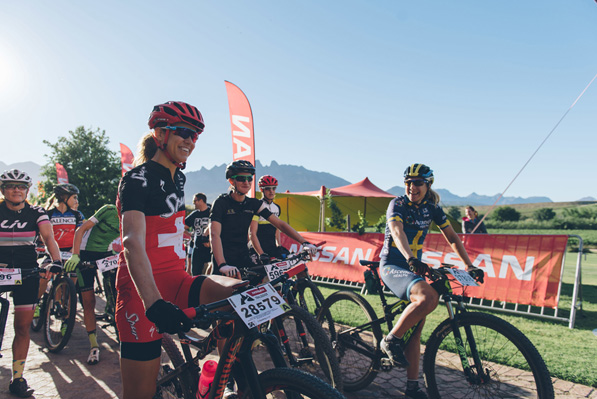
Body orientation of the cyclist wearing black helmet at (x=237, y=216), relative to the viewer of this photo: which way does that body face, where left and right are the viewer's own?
facing the viewer and to the right of the viewer

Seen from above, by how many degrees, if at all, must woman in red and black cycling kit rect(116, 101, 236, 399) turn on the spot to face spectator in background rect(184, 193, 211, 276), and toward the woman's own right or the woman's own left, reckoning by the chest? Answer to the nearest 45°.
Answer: approximately 135° to the woman's own left

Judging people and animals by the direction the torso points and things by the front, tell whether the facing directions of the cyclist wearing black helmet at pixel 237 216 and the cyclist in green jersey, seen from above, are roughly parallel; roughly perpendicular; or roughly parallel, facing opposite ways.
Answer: roughly parallel

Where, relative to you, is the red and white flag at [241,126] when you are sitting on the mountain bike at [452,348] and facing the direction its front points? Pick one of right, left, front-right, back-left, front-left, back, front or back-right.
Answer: back

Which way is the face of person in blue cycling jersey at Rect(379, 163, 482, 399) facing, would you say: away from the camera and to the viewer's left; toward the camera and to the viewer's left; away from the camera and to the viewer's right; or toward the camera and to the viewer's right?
toward the camera and to the viewer's left

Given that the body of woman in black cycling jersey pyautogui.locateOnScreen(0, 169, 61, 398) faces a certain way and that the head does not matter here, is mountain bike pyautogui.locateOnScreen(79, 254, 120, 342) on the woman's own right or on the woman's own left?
on the woman's own left

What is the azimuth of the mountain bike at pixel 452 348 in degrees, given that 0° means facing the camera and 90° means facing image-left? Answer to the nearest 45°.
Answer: approximately 315°

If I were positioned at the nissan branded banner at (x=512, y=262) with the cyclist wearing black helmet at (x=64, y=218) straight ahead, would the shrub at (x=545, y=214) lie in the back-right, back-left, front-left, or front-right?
back-right

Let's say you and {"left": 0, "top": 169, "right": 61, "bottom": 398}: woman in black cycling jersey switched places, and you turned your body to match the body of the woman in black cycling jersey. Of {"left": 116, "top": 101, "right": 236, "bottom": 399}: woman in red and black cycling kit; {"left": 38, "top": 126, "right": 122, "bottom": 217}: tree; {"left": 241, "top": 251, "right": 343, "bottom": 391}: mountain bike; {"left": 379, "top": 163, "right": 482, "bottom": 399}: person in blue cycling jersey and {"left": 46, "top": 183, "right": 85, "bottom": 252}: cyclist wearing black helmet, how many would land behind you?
2

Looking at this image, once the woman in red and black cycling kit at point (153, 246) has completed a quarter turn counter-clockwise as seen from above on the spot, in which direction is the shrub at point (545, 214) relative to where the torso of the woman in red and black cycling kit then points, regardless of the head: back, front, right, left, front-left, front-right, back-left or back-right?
front

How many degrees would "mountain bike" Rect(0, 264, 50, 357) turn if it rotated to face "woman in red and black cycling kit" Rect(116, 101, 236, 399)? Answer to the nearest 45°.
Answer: approximately 45° to its left

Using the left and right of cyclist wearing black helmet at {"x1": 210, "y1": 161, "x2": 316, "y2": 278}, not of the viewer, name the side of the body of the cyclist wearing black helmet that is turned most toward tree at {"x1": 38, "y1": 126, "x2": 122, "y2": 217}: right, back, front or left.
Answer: back

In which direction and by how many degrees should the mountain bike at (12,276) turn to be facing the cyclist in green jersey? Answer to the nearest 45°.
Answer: approximately 180°
